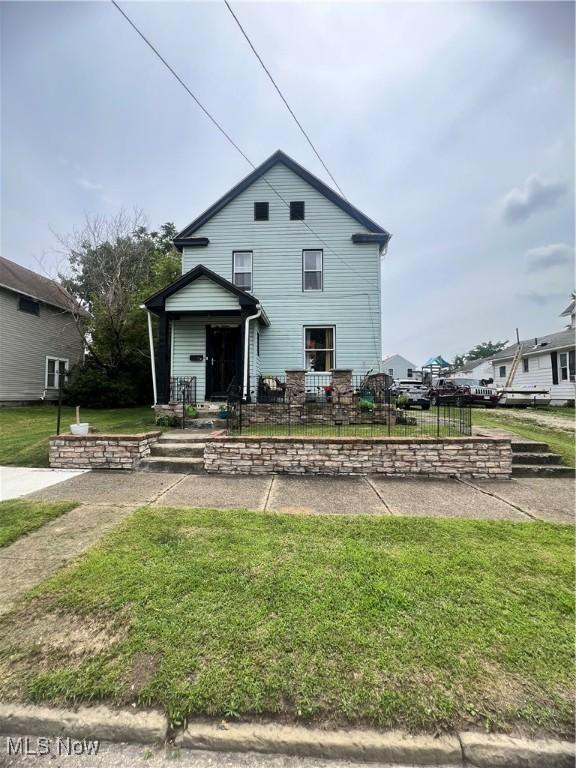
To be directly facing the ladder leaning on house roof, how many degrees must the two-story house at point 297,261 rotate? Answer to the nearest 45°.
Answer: approximately 135° to its left

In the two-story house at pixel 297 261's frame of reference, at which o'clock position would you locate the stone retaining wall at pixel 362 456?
The stone retaining wall is roughly at 12 o'clock from the two-story house.

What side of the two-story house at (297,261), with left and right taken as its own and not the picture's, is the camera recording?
front

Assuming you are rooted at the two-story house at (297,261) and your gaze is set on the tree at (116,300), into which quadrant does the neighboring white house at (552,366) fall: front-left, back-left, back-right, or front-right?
back-right

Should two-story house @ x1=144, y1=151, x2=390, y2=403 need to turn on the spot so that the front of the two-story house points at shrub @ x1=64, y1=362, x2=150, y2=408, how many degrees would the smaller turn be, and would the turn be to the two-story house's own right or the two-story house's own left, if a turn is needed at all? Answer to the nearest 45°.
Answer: approximately 135° to the two-story house's own right

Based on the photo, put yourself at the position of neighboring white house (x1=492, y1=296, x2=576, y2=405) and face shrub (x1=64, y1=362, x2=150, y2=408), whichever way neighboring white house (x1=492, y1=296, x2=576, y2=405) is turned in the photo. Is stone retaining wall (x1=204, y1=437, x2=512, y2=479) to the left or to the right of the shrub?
left

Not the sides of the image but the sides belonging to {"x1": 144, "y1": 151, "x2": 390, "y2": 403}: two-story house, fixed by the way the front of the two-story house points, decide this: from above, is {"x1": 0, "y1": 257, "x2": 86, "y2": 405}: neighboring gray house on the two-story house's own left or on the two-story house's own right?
on the two-story house's own right

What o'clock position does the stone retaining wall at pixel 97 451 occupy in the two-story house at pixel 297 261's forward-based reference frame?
The stone retaining wall is roughly at 1 o'clock from the two-story house.

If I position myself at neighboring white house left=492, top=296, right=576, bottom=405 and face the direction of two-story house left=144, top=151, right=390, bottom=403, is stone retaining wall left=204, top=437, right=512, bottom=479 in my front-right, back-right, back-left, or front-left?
front-left

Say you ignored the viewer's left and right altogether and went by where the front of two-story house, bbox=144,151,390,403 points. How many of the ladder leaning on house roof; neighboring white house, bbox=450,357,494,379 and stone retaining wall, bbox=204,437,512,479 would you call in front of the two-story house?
1

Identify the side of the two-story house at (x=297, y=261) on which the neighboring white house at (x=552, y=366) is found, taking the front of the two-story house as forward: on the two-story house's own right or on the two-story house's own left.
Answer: on the two-story house's own left

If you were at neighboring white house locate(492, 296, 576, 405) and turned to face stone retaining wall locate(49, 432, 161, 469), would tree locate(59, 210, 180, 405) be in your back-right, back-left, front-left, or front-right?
front-right

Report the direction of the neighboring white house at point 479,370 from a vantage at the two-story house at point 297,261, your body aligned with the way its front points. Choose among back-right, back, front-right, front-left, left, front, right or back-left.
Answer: back-left
